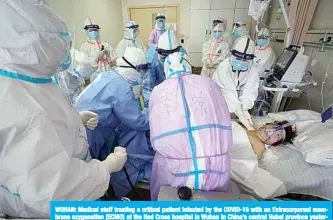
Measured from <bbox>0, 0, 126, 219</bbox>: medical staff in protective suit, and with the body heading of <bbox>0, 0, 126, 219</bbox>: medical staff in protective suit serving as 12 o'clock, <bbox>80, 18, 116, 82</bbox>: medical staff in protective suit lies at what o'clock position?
<bbox>80, 18, 116, 82</bbox>: medical staff in protective suit is roughly at 11 o'clock from <bbox>0, 0, 126, 219</bbox>: medical staff in protective suit.

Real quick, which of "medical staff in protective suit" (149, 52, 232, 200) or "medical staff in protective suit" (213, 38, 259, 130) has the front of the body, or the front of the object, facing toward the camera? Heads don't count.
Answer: "medical staff in protective suit" (213, 38, 259, 130)

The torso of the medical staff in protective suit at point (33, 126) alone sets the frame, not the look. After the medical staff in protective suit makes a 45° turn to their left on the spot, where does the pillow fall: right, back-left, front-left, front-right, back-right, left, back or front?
right

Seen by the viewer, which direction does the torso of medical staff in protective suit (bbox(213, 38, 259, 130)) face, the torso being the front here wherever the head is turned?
toward the camera

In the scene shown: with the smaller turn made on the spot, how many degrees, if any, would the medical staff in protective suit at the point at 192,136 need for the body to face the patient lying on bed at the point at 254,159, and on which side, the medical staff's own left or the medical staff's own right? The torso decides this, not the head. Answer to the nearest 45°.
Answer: approximately 45° to the medical staff's own right

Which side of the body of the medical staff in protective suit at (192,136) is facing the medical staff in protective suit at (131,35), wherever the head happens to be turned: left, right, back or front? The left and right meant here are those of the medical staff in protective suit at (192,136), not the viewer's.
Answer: front

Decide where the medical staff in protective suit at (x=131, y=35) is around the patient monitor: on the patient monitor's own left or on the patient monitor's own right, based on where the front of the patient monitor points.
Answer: on the patient monitor's own right

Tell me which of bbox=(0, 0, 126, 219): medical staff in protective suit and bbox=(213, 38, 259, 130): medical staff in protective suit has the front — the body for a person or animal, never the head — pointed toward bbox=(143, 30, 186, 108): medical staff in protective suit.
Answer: bbox=(0, 0, 126, 219): medical staff in protective suit

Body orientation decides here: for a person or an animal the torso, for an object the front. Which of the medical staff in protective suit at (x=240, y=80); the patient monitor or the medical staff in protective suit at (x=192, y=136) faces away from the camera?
the medical staff in protective suit at (x=192, y=136)

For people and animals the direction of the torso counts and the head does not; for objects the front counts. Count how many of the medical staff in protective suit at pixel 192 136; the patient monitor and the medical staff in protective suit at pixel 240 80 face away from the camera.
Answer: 1

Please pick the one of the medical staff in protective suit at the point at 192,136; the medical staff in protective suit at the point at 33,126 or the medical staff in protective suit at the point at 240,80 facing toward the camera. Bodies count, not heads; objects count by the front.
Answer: the medical staff in protective suit at the point at 240,80

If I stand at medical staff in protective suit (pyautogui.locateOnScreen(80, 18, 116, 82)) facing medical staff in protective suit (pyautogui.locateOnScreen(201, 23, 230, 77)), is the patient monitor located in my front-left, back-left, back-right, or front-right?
front-right

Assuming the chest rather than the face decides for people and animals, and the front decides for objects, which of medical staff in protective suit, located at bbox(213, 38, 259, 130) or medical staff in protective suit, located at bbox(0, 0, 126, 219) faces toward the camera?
medical staff in protective suit, located at bbox(213, 38, 259, 130)

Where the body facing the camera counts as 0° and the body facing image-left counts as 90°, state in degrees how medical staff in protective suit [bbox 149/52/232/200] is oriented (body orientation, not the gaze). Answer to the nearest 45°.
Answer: approximately 180°

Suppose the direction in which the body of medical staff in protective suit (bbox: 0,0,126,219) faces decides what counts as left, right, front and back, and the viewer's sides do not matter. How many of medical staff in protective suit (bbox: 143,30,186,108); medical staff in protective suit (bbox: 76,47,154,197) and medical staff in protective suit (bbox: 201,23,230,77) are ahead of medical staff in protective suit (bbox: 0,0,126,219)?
3

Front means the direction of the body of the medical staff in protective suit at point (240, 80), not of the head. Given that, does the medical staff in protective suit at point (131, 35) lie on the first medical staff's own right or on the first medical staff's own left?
on the first medical staff's own right

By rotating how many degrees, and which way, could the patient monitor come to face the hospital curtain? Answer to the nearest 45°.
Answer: approximately 135° to its right
